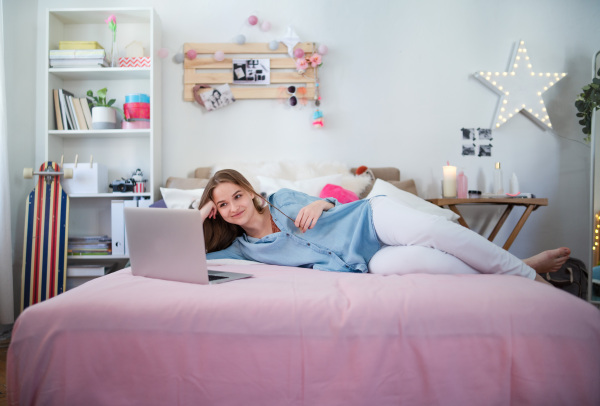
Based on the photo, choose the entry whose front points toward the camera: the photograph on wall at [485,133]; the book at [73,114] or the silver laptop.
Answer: the photograph on wall

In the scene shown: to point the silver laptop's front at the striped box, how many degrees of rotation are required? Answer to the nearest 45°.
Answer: approximately 45° to its left

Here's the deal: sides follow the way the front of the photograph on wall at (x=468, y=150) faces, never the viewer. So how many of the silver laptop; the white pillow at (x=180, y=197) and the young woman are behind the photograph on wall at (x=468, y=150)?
0

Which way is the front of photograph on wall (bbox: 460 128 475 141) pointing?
toward the camera

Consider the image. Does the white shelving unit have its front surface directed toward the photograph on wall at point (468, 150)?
no

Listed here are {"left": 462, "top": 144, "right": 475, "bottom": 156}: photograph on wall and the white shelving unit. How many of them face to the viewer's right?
0

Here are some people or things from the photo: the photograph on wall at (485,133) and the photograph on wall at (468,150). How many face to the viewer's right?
0

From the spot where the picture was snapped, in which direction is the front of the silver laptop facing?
facing away from the viewer and to the right of the viewer

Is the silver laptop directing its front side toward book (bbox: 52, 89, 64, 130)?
no

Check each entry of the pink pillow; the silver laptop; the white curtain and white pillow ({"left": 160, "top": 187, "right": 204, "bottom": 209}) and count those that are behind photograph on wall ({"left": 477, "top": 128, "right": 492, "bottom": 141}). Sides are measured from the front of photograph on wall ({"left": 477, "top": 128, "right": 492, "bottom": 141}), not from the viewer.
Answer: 0

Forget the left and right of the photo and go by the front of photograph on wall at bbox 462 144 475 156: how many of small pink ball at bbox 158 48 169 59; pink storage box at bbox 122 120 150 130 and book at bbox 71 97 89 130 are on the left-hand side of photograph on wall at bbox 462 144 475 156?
0

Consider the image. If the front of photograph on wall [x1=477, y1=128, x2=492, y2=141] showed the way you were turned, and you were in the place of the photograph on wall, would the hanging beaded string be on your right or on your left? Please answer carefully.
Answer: on your right

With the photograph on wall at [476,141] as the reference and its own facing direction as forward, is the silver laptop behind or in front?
in front

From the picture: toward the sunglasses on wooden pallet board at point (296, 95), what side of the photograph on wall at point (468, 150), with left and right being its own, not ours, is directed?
right

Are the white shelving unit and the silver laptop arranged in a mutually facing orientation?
no
